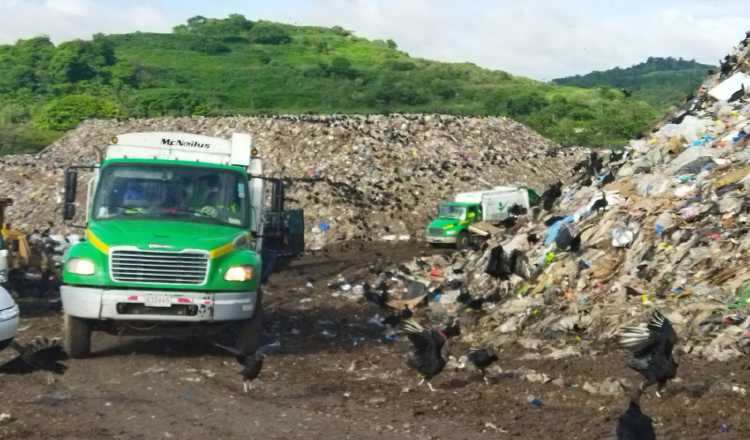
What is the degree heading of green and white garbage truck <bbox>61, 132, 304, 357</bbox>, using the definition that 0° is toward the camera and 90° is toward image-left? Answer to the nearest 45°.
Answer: approximately 0°

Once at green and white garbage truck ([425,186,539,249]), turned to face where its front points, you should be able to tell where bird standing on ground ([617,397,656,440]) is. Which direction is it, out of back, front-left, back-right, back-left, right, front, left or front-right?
front-left

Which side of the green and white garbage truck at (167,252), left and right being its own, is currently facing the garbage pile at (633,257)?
left

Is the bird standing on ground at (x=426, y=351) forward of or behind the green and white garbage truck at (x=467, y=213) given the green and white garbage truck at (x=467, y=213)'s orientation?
forward

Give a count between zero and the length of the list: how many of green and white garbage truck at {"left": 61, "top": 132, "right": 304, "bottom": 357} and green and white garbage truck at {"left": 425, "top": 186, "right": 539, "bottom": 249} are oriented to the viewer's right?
0

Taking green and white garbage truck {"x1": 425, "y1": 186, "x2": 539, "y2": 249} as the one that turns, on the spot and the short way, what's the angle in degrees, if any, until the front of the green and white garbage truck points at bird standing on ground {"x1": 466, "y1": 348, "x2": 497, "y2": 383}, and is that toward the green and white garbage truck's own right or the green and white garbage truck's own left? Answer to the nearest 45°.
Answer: approximately 45° to the green and white garbage truck's own left

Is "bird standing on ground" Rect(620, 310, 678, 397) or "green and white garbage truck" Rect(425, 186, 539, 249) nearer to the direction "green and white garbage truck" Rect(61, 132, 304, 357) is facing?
the bird standing on ground

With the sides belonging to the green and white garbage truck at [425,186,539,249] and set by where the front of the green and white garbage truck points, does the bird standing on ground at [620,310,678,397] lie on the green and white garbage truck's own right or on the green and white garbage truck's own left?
on the green and white garbage truck's own left
